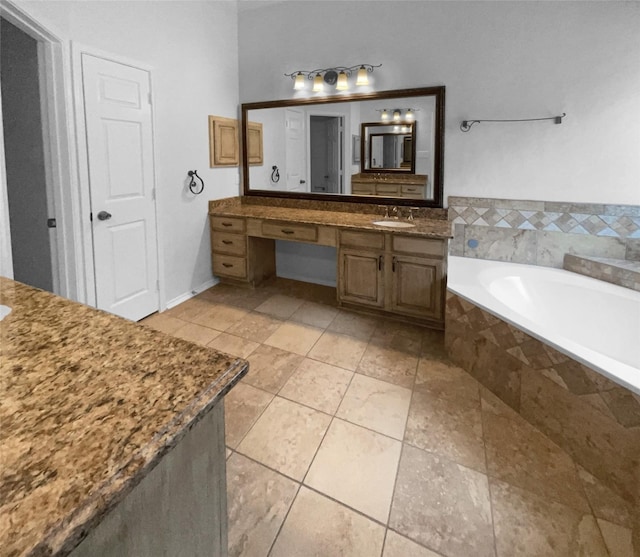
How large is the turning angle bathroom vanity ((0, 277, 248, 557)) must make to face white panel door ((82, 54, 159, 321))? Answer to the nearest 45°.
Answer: approximately 45° to its left

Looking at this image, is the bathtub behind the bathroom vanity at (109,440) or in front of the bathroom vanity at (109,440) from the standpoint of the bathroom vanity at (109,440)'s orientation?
in front

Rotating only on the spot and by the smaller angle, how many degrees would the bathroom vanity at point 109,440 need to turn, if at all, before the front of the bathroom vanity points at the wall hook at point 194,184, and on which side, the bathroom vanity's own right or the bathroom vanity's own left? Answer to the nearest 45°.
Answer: approximately 45° to the bathroom vanity's own left

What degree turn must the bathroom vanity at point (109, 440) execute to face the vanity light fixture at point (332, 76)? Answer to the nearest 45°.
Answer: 0° — it already faces it

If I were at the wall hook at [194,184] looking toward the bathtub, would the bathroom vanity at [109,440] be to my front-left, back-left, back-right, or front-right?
front-right

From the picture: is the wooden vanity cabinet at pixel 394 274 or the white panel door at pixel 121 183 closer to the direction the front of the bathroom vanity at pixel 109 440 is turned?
the wooden vanity cabinet

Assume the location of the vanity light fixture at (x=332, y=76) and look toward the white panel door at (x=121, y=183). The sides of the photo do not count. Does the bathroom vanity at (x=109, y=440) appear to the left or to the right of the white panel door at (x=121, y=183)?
left

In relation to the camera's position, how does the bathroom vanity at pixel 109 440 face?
facing away from the viewer and to the right of the viewer

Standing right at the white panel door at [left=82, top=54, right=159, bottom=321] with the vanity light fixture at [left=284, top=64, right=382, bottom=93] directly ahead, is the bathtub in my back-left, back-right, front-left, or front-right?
front-right
